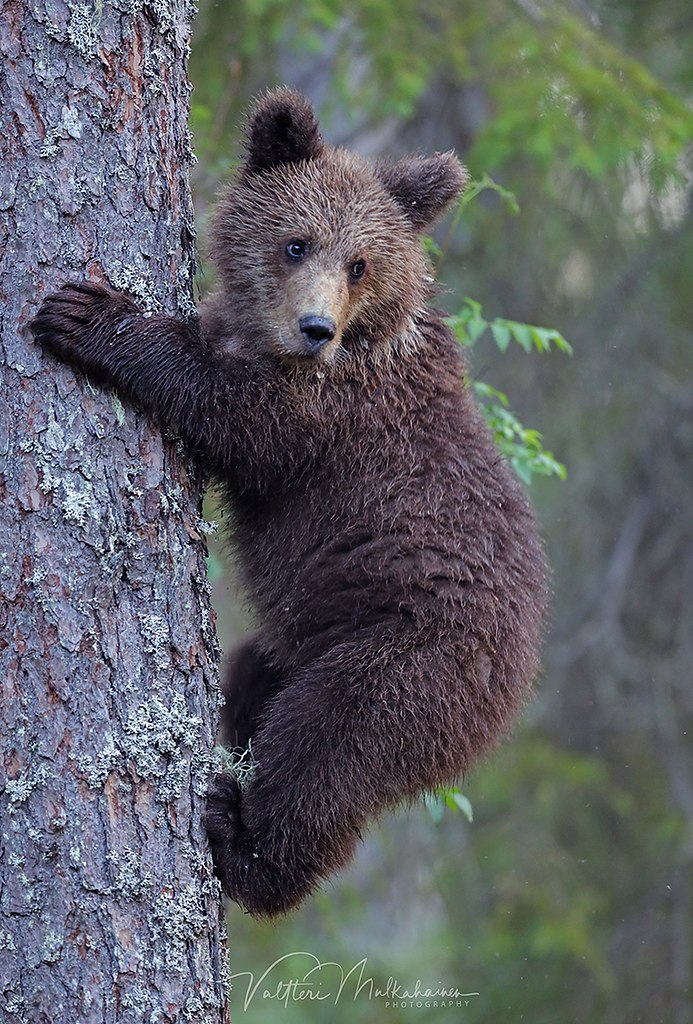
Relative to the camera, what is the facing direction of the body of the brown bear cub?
to the viewer's left
